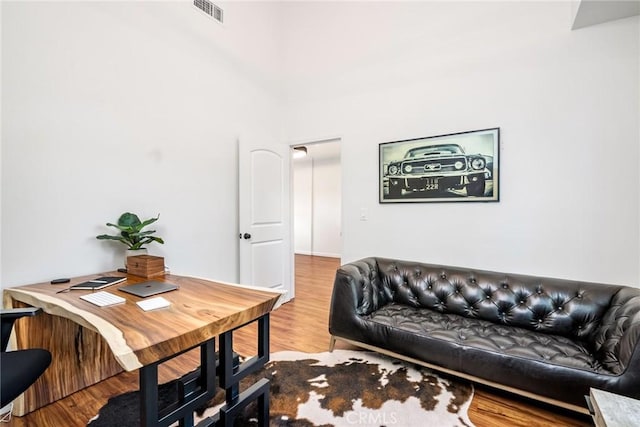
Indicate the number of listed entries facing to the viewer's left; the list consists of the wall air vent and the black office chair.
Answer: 0

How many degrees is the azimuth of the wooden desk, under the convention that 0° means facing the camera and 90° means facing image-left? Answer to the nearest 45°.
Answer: approximately 45°

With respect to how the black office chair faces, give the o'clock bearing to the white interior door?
The white interior door is roughly at 11 o'clock from the black office chair.

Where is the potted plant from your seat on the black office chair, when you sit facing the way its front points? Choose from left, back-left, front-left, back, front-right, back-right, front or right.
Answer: front-left

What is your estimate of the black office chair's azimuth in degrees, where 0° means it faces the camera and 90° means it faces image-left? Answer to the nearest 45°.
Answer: approximately 270°

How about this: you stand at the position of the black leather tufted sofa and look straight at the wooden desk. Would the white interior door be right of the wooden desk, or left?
right
